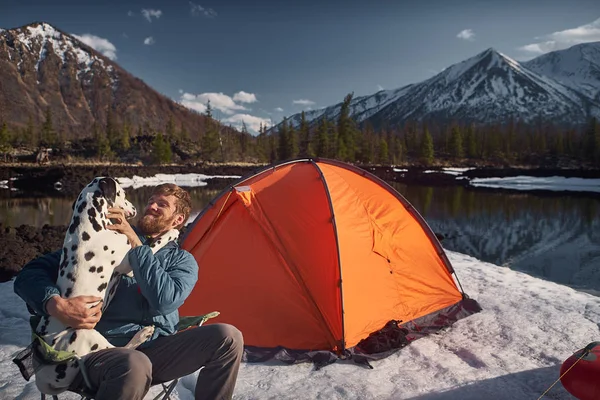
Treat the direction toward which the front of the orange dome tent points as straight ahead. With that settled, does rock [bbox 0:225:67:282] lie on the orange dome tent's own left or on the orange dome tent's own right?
on the orange dome tent's own right

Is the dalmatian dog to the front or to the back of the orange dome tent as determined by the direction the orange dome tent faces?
to the front

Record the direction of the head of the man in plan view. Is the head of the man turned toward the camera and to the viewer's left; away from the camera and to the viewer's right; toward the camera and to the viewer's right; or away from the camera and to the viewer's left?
toward the camera and to the viewer's left

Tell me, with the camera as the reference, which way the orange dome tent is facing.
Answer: facing the viewer and to the left of the viewer

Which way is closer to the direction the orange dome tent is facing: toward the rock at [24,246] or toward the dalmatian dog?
the dalmatian dog

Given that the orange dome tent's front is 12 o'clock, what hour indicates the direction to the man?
The man is roughly at 11 o'clock from the orange dome tent.
